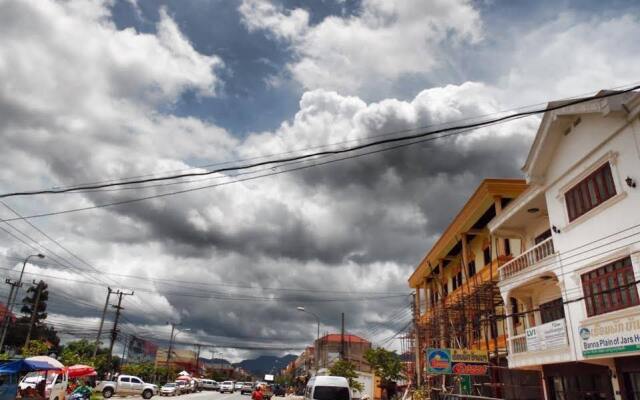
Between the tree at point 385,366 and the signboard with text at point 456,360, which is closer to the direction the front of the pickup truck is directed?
the tree

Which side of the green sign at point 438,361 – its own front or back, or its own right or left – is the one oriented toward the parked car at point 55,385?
right

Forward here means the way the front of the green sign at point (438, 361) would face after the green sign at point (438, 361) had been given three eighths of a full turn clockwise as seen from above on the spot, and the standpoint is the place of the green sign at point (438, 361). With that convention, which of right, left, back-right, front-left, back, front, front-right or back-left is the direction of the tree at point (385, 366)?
front-right

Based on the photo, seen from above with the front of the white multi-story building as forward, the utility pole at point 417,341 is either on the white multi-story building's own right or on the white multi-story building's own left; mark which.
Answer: on the white multi-story building's own right

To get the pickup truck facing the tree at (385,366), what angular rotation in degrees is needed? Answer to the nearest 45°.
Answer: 0° — it already faces it

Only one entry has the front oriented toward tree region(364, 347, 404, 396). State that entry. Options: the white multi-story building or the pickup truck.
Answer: the pickup truck

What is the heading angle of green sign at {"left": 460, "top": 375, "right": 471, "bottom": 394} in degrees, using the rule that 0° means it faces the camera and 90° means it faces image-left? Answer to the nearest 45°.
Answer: approximately 0°

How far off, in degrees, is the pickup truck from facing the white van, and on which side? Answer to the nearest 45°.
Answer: approximately 90° to its right

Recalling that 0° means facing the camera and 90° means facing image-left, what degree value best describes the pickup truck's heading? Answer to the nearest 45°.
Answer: approximately 270°

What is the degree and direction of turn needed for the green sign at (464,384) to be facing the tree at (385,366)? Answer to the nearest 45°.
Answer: approximately 180°

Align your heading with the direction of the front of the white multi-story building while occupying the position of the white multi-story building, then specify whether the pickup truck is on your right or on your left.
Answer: on your right

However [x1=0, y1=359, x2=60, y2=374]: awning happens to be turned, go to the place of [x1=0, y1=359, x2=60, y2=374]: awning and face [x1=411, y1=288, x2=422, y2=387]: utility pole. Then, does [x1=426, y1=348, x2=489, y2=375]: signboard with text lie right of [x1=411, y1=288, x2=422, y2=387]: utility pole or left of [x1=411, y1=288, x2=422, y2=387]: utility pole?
right

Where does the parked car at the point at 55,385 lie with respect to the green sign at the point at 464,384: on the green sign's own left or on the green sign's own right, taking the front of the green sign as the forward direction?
on the green sign's own right

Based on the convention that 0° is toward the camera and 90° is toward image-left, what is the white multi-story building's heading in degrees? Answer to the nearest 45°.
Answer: approximately 45°
